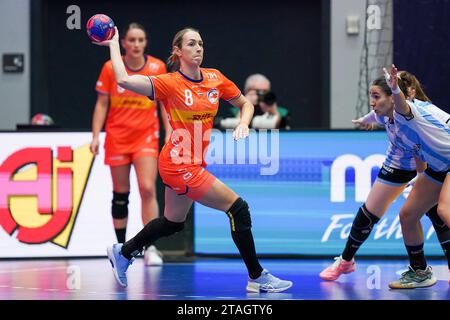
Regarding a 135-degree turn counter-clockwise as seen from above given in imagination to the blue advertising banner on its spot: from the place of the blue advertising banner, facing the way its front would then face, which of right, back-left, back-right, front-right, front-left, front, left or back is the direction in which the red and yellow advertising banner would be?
back-left

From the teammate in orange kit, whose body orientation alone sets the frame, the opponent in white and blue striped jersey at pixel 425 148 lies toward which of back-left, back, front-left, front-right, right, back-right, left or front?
front-left

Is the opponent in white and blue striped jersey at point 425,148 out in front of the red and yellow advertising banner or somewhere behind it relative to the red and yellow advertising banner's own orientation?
in front

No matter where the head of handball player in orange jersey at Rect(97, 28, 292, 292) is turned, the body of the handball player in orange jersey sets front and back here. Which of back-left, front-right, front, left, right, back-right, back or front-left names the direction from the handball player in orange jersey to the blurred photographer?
back-left

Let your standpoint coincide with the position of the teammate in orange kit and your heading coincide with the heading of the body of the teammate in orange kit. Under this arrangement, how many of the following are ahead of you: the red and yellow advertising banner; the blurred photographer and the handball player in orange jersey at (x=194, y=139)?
1

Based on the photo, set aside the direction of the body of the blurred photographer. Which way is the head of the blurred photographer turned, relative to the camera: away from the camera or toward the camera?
toward the camera

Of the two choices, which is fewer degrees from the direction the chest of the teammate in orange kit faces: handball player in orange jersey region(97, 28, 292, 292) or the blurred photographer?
the handball player in orange jersey

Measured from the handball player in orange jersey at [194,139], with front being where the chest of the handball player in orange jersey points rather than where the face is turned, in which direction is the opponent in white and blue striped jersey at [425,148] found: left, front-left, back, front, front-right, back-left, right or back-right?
front-left

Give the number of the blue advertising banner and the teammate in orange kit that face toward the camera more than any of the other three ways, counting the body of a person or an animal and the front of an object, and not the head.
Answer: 2

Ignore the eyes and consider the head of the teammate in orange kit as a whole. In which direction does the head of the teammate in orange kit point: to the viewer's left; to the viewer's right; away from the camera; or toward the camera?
toward the camera

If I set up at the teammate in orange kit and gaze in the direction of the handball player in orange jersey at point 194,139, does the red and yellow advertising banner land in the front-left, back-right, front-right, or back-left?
back-right

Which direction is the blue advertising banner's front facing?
toward the camera

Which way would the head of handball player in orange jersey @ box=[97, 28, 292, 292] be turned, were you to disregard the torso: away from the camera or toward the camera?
toward the camera
